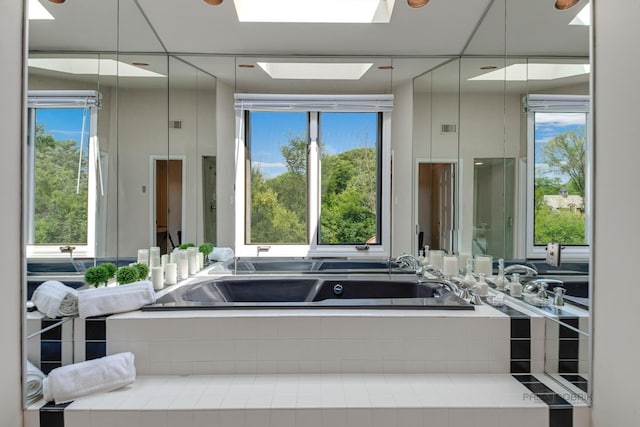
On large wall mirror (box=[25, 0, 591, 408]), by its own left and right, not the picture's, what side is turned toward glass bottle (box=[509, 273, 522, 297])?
left

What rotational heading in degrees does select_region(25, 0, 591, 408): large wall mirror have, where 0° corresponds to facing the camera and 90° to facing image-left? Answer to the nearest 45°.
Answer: approximately 0°

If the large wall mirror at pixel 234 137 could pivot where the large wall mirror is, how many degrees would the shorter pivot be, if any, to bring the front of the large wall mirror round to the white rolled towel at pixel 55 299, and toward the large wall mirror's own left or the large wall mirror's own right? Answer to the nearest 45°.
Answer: approximately 45° to the large wall mirror's own right
